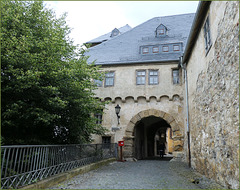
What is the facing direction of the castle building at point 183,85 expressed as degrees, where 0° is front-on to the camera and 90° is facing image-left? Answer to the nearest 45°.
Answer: approximately 0°

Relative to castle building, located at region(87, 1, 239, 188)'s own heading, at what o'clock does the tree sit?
The tree is roughly at 1 o'clock from the castle building.

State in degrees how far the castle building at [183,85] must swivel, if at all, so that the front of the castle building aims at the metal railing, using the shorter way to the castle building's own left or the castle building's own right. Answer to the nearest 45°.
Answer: approximately 45° to the castle building's own right
